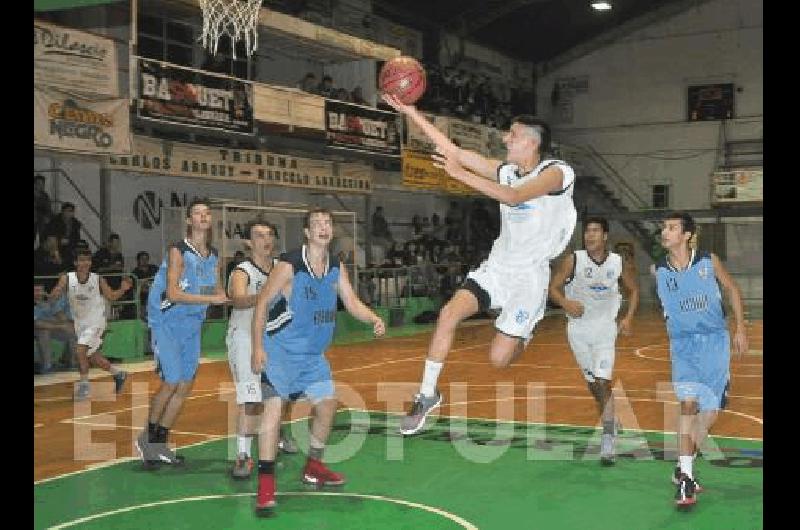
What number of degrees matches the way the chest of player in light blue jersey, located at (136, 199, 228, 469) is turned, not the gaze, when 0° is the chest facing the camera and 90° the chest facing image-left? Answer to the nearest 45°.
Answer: approximately 315°

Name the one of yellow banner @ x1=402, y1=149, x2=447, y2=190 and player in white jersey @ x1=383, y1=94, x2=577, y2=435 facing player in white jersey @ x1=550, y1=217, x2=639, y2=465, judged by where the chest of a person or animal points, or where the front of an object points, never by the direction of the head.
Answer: the yellow banner

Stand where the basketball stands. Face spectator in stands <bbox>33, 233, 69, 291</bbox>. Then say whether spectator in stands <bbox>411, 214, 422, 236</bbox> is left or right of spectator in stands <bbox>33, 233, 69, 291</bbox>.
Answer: right

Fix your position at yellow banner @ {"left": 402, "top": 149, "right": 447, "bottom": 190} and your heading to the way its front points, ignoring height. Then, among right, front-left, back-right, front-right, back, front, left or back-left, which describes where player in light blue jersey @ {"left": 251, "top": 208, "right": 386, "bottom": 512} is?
front

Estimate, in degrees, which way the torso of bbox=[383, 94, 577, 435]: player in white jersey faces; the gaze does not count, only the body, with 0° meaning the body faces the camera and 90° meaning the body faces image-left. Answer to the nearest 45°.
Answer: approximately 45°

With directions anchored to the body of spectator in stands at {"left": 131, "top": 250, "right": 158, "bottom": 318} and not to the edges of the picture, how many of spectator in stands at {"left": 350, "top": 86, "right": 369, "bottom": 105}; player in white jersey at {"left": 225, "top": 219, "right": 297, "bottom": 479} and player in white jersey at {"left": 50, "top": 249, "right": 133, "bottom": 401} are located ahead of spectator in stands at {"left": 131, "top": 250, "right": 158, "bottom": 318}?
2

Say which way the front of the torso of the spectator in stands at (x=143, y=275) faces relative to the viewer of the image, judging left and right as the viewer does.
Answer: facing the viewer

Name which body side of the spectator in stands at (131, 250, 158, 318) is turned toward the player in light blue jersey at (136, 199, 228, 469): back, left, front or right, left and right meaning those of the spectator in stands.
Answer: front

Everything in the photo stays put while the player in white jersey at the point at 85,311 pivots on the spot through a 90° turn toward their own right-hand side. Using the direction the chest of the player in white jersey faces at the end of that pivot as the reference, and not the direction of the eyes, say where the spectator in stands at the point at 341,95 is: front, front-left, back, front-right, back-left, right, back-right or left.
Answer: back-right

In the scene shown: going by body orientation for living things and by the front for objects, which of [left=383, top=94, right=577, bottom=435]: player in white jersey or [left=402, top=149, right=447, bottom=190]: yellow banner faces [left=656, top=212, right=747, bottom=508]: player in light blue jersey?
the yellow banner

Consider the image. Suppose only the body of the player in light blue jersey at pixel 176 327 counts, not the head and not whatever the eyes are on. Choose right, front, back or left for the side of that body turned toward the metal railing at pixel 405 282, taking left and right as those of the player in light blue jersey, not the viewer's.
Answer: left

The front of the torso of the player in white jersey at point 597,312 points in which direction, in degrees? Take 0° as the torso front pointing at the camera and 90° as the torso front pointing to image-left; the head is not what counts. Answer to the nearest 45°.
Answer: approximately 0°

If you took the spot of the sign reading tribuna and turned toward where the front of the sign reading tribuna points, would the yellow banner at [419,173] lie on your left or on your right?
on your left

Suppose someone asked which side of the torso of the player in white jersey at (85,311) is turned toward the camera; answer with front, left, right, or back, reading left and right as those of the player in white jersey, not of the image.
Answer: front

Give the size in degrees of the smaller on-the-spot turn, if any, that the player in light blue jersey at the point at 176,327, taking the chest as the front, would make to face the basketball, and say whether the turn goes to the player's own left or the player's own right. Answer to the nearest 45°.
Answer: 0° — they already face it

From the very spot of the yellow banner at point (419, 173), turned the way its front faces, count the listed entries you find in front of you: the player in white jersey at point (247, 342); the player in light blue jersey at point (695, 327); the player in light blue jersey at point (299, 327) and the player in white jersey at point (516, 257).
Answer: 4
